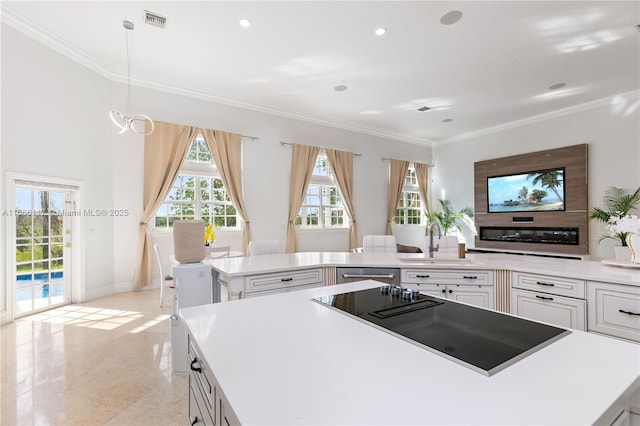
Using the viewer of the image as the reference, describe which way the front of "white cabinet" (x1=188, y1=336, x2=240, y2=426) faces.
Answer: facing to the left of the viewer

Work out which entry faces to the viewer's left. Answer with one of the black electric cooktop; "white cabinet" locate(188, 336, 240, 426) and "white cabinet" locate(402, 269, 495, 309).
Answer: "white cabinet" locate(188, 336, 240, 426)

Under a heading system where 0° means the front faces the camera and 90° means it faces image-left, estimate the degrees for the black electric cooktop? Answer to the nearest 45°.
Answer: approximately 225°

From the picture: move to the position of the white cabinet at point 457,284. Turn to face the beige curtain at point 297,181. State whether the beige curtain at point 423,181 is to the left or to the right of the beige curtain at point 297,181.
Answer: right

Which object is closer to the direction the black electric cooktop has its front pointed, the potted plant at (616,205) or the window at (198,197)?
the potted plant

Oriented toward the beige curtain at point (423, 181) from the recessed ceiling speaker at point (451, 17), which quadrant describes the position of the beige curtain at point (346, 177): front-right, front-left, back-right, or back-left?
front-left

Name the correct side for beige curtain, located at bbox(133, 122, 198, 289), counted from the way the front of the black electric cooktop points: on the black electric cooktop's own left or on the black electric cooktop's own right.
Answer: on the black electric cooktop's own left

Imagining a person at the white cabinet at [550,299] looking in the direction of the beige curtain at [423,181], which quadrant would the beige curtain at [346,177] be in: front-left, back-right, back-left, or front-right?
front-left

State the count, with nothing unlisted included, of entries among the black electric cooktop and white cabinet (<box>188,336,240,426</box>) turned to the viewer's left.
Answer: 1

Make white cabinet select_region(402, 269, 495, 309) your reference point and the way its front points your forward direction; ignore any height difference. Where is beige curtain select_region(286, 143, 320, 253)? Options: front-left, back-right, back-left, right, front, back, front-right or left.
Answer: back-right

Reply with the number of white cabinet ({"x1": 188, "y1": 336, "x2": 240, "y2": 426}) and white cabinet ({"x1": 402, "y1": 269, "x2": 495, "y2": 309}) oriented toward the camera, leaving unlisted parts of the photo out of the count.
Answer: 1

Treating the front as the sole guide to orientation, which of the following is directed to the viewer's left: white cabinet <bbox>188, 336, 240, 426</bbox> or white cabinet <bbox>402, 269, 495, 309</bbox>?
white cabinet <bbox>188, 336, 240, 426</bbox>

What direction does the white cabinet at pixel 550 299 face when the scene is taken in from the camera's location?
facing the viewer and to the left of the viewer

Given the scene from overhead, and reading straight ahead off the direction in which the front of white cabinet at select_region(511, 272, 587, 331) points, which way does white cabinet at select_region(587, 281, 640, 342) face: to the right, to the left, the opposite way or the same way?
the same way

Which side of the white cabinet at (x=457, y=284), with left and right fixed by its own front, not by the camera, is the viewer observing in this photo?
front

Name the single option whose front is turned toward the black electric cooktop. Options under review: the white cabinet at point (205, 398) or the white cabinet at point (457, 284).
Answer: the white cabinet at point (457, 284)
